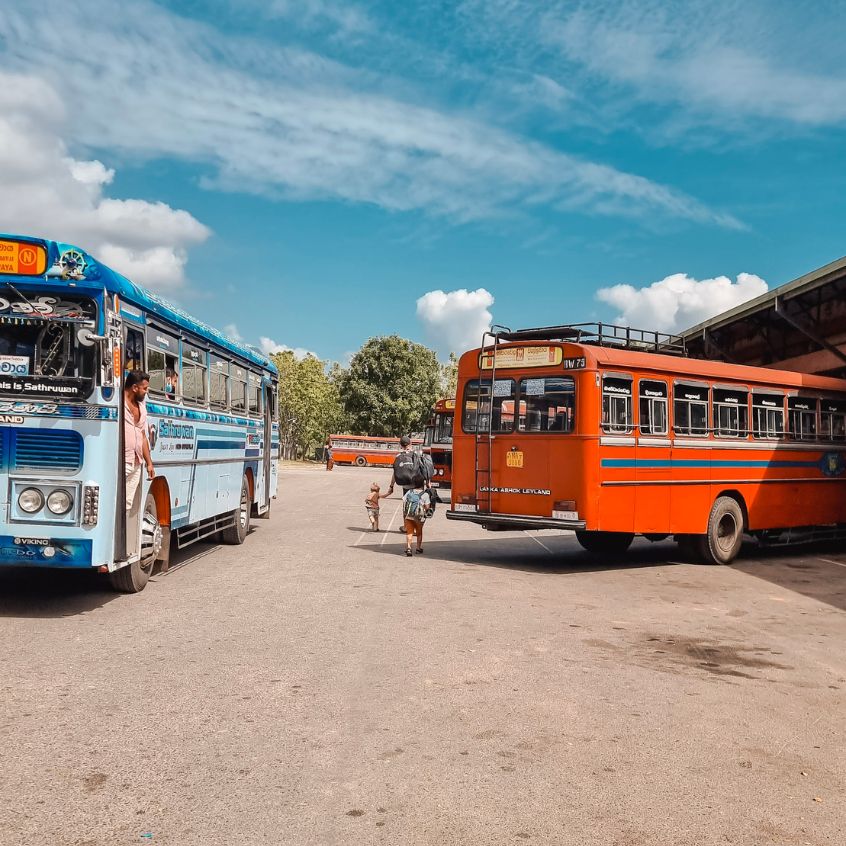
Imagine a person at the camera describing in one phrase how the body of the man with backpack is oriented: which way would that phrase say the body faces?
away from the camera

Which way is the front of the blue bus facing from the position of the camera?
facing the viewer and to the left of the viewer

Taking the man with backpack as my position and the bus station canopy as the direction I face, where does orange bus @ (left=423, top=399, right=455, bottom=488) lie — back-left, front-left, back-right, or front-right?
front-left

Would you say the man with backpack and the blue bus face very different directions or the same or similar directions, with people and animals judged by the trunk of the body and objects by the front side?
very different directions

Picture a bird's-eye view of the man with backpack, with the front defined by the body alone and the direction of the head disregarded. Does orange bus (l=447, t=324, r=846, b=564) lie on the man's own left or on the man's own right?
on the man's own right

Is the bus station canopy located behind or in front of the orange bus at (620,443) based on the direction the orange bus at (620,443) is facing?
in front

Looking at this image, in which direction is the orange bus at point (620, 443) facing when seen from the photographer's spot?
facing away from the viewer and to the right of the viewer

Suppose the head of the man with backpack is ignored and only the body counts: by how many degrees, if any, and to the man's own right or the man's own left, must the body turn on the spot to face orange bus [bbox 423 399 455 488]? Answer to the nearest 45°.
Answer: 0° — they already face it

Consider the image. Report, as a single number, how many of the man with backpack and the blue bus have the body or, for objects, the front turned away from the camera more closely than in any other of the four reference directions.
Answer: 1

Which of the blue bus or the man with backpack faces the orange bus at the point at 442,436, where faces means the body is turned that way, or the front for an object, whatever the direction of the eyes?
the man with backpack

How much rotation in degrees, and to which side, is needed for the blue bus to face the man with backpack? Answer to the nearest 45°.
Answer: approximately 180°

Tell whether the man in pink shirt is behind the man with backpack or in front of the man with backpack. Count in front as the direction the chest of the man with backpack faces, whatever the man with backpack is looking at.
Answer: behind
